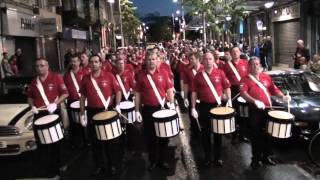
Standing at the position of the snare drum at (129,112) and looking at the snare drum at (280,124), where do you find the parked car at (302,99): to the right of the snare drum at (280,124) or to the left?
left

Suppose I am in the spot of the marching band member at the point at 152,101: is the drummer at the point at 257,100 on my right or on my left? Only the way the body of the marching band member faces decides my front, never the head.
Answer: on my left

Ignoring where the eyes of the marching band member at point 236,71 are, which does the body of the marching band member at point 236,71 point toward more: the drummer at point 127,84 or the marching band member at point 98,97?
the marching band member

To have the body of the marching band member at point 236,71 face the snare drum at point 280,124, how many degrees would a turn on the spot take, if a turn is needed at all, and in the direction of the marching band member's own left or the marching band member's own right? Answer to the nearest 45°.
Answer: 0° — they already face it

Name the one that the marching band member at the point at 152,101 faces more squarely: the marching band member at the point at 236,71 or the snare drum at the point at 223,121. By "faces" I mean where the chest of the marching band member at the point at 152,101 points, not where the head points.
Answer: the snare drum

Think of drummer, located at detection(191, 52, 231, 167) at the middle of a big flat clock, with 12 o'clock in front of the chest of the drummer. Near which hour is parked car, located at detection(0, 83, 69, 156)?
The parked car is roughly at 3 o'clock from the drummer.

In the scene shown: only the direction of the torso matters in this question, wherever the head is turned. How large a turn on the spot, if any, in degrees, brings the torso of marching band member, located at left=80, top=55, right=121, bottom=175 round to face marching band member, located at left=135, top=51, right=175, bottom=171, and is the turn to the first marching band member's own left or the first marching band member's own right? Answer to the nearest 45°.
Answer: approximately 90° to the first marching band member's own left

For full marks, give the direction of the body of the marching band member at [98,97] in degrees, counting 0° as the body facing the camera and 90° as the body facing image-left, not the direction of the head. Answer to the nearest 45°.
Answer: approximately 0°

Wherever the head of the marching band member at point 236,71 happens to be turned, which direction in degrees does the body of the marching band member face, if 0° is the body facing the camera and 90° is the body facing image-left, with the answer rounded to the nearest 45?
approximately 0°
